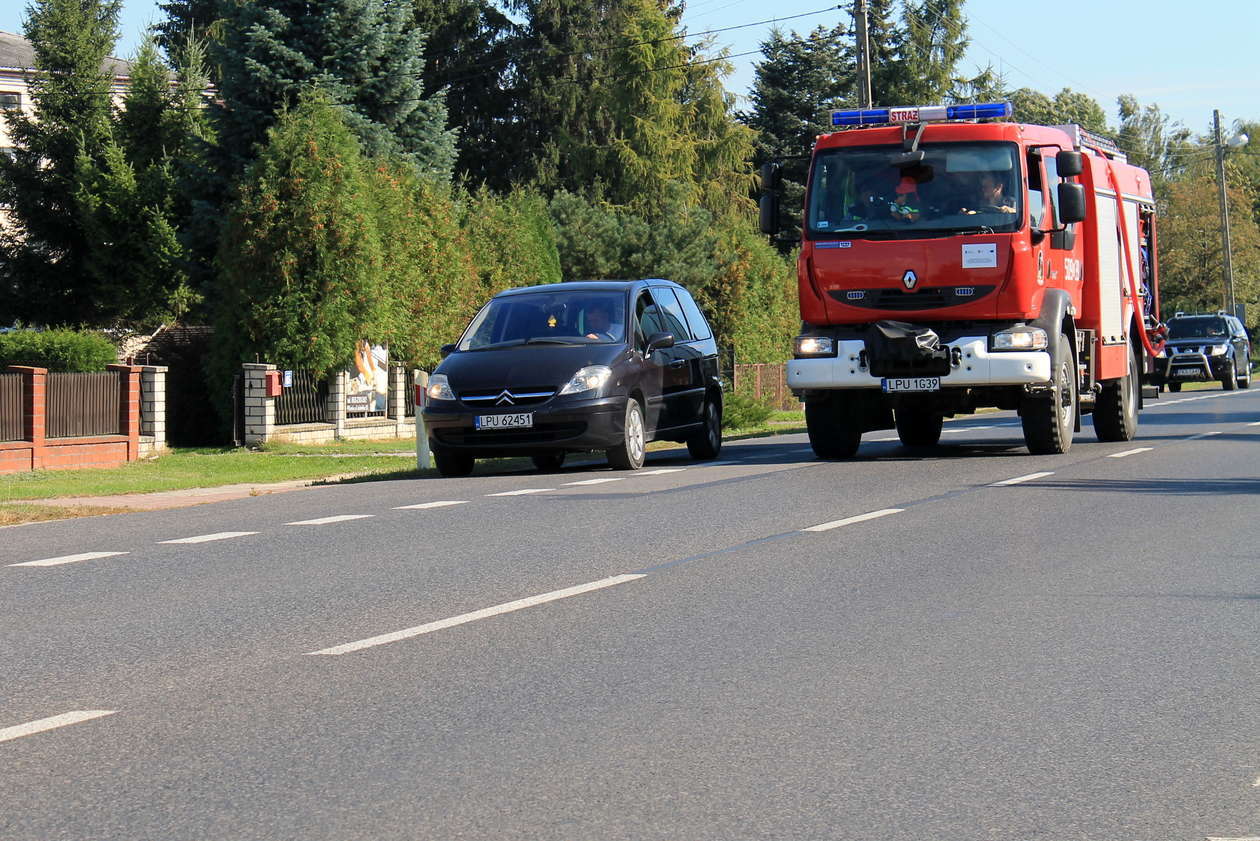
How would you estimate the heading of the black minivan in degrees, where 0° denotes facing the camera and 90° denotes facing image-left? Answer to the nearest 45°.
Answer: approximately 45°

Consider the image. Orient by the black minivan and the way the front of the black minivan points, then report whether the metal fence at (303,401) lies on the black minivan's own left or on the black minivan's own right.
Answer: on the black minivan's own right

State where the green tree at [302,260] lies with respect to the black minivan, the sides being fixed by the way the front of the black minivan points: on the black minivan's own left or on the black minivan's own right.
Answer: on the black minivan's own right

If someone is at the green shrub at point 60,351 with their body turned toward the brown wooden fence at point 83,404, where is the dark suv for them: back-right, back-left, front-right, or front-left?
back-left

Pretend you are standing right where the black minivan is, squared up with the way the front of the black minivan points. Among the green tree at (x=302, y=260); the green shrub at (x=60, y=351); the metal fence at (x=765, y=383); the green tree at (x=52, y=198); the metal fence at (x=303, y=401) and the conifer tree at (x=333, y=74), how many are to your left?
0

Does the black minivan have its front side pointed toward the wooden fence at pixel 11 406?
no

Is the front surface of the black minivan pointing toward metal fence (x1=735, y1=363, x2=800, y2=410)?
no

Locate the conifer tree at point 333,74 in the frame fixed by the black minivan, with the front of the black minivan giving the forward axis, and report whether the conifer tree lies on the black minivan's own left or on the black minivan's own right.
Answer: on the black minivan's own right

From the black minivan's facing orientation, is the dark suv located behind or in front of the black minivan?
behind

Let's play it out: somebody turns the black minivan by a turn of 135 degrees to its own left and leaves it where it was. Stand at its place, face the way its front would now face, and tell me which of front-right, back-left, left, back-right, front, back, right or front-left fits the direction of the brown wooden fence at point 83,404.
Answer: back-left

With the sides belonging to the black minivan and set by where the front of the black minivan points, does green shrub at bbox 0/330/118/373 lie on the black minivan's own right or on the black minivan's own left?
on the black minivan's own right

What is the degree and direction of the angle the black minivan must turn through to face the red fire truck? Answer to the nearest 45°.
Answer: approximately 135° to its left

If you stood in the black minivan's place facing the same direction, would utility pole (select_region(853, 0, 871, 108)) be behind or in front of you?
behind
